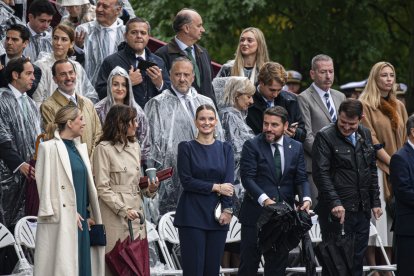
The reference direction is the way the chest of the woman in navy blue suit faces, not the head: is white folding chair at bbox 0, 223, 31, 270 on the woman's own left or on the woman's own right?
on the woman's own right

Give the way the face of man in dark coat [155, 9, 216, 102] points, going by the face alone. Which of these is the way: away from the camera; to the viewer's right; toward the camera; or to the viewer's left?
to the viewer's right

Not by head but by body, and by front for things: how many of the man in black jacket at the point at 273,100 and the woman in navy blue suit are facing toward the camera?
2

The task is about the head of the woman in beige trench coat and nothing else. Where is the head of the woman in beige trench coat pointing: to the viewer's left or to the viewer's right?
to the viewer's right

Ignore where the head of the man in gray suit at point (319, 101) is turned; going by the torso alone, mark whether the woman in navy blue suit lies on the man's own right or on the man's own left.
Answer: on the man's own right

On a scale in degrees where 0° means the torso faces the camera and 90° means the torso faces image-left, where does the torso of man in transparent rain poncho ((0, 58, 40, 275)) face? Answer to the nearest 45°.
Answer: approximately 315°

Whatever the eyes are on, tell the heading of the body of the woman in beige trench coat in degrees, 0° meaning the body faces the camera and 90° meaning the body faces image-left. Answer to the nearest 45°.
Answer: approximately 315°

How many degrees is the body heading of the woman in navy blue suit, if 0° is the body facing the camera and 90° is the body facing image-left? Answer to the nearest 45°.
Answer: approximately 0°
